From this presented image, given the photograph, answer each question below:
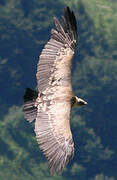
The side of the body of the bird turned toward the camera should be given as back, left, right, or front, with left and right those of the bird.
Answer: right

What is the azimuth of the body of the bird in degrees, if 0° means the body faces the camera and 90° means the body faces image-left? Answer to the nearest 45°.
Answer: approximately 270°
